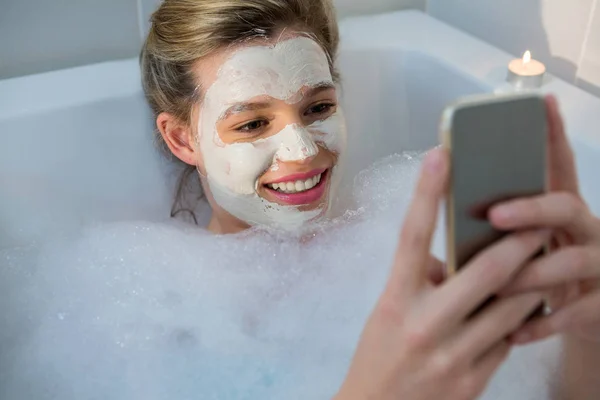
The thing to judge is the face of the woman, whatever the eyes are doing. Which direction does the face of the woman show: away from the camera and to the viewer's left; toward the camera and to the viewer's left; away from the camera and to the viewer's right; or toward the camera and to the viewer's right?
toward the camera and to the viewer's right

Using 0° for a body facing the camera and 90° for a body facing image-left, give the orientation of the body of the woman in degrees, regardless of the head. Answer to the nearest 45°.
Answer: approximately 315°
